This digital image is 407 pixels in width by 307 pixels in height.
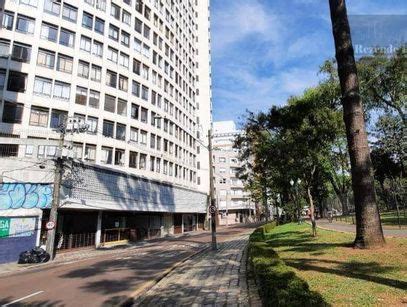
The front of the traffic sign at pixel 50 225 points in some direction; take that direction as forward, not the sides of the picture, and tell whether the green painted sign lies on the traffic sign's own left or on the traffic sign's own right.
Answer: on the traffic sign's own right

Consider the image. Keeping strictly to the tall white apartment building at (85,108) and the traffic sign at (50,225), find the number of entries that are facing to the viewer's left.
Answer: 0

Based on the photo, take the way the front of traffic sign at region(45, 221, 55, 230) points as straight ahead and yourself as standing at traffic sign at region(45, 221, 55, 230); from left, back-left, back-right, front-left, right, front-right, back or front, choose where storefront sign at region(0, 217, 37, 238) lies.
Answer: back-right

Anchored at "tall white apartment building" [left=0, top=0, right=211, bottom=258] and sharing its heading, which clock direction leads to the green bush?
The green bush is roughly at 1 o'clock from the tall white apartment building.

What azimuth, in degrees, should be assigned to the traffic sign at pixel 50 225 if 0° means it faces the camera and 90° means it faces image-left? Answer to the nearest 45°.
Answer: approximately 0°
